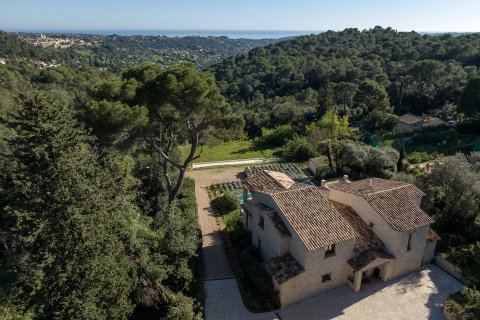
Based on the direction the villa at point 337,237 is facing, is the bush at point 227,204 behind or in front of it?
behind

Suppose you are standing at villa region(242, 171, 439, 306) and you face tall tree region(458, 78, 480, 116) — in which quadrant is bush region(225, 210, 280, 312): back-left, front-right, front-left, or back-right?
back-left

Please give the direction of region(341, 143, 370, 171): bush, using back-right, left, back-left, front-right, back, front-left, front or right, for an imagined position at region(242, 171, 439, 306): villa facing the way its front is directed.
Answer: back-left

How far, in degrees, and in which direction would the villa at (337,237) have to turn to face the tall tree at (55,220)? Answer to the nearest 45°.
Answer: approximately 90° to its right

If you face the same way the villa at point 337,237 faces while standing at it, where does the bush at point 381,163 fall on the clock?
The bush is roughly at 8 o'clock from the villa.

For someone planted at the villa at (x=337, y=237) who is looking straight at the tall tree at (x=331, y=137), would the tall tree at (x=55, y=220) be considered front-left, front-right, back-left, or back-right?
back-left

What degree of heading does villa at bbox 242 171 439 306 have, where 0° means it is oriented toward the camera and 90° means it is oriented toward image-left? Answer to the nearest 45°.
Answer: approximately 315°

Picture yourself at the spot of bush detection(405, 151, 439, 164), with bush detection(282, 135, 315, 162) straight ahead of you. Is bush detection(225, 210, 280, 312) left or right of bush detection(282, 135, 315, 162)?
left

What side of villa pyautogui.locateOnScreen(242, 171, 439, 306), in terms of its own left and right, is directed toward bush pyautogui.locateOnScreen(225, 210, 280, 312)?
right

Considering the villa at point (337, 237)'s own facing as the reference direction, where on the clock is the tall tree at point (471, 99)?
The tall tree is roughly at 8 o'clock from the villa.
